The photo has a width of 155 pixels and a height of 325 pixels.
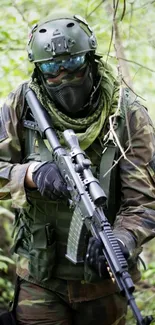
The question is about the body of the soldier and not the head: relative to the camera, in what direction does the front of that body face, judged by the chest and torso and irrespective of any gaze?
toward the camera
